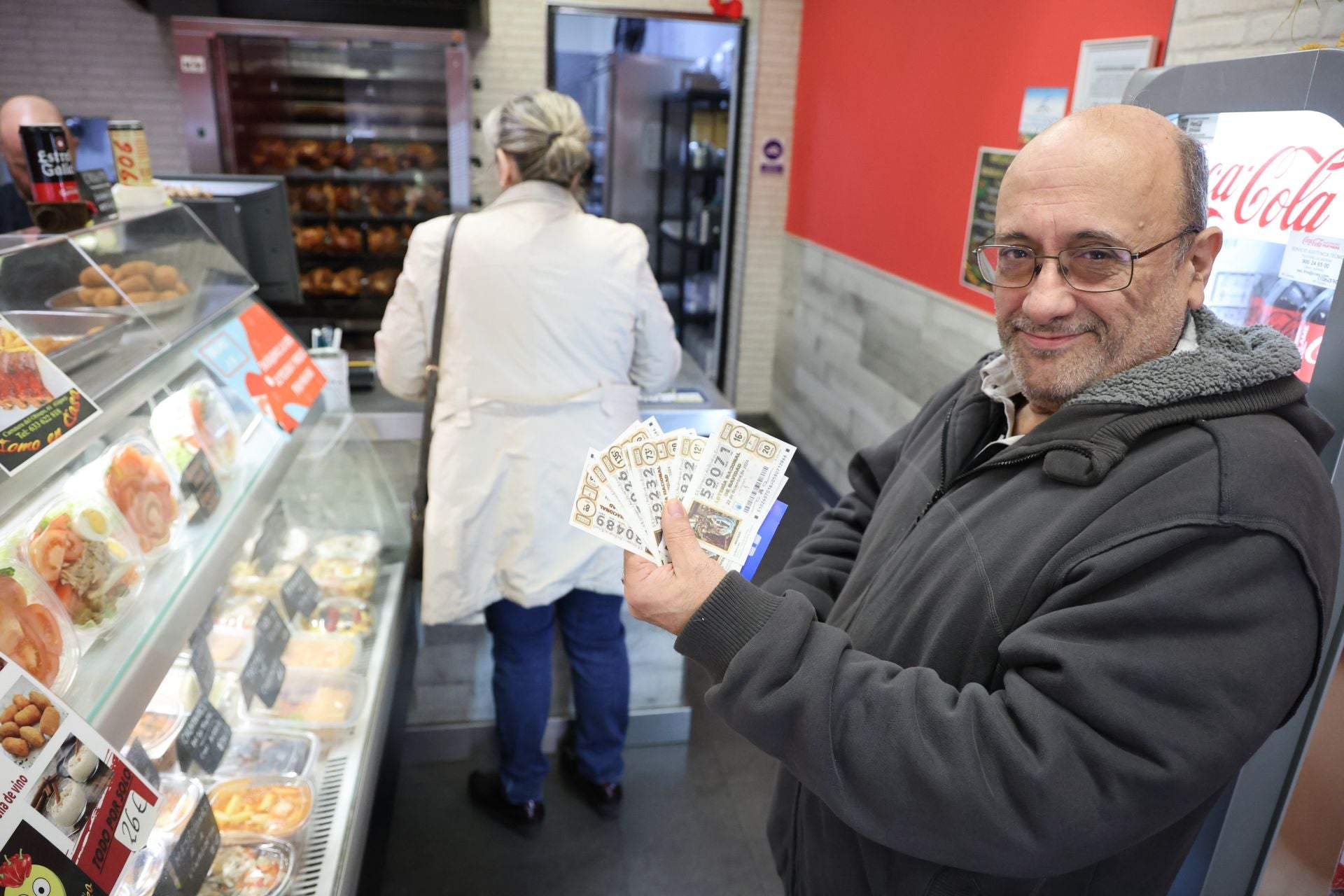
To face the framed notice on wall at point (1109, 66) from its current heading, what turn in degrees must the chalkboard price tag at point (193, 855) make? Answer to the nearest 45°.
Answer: approximately 45° to its left

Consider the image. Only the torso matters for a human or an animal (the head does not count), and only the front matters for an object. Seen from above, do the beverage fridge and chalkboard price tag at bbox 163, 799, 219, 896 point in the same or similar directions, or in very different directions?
very different directions

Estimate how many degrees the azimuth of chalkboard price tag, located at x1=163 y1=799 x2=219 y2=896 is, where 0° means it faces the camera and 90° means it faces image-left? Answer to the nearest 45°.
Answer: approximately 315°

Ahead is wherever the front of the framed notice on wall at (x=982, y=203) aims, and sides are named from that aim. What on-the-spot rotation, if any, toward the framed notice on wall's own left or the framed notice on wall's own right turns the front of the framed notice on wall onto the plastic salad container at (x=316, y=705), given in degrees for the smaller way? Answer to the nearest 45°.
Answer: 0° — it already faces it

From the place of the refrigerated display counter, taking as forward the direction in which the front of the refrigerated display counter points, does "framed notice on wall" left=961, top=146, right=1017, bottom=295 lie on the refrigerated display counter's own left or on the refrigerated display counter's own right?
on the refrigerated display counter's own left

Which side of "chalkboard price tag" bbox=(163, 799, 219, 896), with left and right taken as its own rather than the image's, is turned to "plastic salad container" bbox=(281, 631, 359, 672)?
left

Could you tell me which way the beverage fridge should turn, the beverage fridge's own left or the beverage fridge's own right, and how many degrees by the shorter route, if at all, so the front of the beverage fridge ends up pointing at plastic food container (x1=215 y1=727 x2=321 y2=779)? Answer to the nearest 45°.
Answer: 0° — it already faces it

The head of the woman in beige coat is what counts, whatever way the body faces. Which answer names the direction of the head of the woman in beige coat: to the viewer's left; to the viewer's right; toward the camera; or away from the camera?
away from the camera

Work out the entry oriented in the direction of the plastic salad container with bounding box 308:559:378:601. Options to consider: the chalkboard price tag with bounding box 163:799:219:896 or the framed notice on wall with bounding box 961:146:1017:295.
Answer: the framed notice on wall
